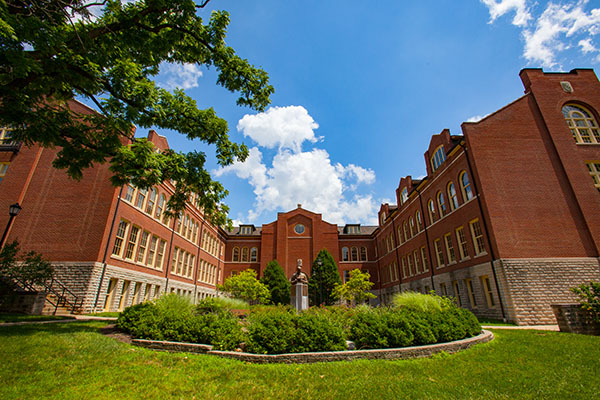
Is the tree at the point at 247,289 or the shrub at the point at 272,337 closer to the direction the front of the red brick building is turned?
the shrub

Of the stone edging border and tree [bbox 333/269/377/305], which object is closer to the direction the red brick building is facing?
the stone edging border

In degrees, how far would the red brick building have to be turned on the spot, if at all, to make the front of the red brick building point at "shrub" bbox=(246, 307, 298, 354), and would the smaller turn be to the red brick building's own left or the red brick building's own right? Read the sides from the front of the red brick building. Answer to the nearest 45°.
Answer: approximately 45° to the red brick building's own right

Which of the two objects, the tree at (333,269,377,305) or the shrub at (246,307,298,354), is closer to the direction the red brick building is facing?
the shrub

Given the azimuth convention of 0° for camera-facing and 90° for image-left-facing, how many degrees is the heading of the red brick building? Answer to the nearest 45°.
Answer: approximately 0°
